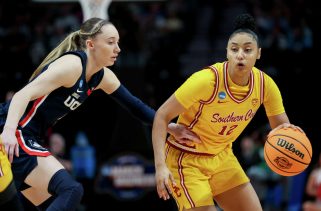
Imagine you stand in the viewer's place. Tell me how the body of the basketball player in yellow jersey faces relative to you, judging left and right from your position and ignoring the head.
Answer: facing the viewer and to the right of the viewer
